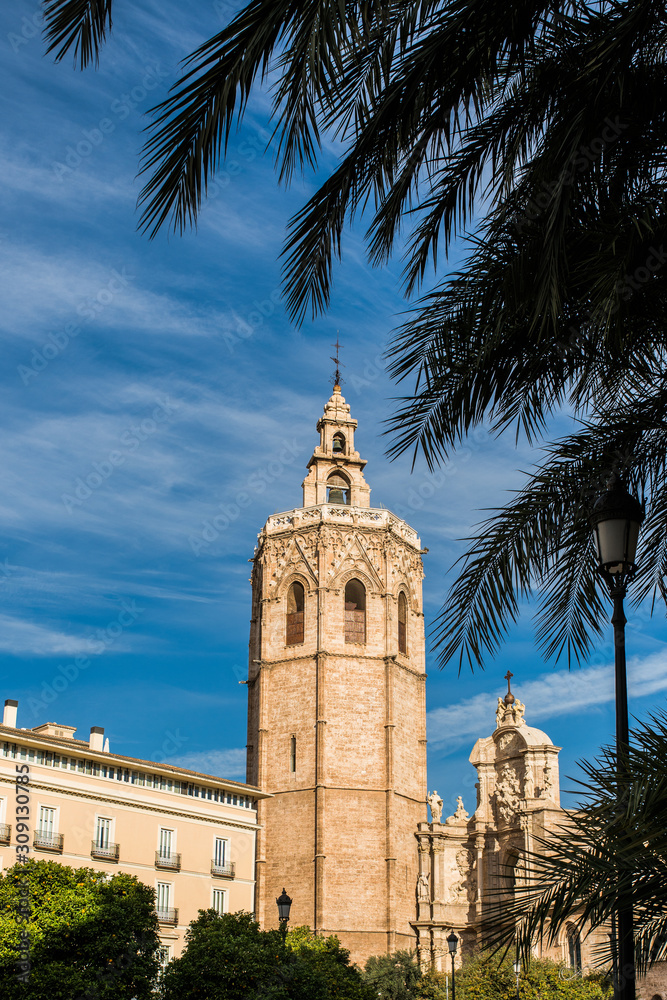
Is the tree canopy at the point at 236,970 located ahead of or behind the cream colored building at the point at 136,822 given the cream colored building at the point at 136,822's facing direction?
ahead

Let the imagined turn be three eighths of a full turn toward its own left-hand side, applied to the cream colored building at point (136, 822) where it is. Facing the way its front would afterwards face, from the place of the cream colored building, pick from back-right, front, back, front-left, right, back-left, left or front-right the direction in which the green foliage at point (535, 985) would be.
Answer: right
